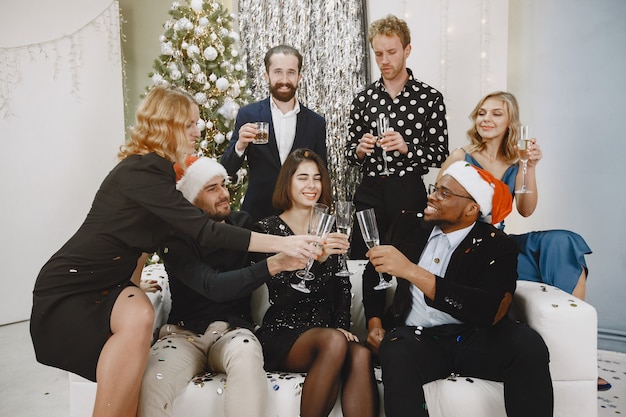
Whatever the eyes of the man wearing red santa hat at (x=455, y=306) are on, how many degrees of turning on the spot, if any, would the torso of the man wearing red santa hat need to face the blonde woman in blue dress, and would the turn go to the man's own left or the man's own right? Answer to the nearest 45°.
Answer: approximately 135° to the man's own right

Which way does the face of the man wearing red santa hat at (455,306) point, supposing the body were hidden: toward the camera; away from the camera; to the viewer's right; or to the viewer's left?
to the viewer's left

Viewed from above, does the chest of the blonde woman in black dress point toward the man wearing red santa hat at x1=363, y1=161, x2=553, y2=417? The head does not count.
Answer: yes

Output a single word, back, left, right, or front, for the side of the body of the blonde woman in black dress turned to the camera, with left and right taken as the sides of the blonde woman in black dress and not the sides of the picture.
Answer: right

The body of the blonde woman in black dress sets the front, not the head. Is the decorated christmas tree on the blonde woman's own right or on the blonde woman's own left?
on the blonde woman's own left

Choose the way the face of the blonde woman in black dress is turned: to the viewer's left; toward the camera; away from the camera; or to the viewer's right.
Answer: to the viewer's right

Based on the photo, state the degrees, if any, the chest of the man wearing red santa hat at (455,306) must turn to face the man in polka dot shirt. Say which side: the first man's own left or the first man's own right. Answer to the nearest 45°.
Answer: approximately 135° to the first man's own right

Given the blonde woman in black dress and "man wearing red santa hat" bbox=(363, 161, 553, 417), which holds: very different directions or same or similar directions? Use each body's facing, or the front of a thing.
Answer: very different directions

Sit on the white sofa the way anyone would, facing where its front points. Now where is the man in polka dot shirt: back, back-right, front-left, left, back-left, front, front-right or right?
back

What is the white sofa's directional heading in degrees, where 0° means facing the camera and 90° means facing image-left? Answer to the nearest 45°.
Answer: approximately 0°

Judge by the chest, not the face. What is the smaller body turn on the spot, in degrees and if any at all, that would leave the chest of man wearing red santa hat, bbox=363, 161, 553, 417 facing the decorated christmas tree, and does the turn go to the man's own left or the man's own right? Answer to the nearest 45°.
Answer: approximately 90° to the man's own right
